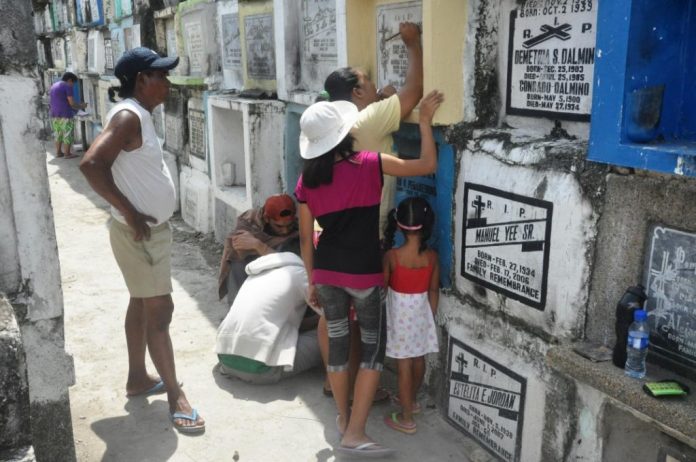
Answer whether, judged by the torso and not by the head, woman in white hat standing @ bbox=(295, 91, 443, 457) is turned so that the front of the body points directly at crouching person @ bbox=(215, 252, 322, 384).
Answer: no

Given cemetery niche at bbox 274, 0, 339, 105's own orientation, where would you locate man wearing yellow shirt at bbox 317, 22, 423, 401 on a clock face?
The man wearing yellow shirt is roughly at 10 o'clock from the cemetery niche.

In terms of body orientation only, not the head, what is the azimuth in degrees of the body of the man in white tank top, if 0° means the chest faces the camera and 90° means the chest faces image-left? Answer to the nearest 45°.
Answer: approximately 270°

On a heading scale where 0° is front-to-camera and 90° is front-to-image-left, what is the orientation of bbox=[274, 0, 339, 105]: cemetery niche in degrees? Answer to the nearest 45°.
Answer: approximately 45°

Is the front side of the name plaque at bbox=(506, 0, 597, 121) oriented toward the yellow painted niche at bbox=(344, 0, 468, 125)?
no

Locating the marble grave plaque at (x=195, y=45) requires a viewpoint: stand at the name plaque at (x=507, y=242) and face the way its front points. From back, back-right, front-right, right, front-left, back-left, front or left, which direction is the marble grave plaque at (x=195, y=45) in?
right

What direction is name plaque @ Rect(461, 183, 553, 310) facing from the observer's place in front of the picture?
facing the viewer and to the left of the viewer

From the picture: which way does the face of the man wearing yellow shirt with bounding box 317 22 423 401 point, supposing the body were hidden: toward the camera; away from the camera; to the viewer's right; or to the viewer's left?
to the viewer's right

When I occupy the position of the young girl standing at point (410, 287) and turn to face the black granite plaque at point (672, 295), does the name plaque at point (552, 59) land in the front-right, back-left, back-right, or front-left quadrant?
front-left

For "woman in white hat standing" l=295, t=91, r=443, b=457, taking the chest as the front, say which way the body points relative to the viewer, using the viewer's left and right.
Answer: facing away from the viewer and to the right of the viewer

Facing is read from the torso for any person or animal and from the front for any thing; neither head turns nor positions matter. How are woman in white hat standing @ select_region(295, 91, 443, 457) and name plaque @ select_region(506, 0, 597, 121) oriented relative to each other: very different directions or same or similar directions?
very different directions

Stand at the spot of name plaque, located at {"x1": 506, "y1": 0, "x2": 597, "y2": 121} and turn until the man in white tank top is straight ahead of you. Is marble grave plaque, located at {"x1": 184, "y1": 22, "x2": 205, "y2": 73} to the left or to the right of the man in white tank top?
right

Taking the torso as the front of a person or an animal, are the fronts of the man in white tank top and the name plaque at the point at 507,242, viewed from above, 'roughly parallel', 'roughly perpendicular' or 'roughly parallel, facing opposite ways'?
roughly parallel, facing opposite ways

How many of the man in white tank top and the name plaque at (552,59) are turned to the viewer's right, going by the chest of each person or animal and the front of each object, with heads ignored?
1

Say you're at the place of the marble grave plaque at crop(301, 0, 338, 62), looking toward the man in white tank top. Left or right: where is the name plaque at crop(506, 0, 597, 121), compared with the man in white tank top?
left

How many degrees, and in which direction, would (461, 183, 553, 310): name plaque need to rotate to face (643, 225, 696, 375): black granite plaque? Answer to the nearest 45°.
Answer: approximately 90° to its left

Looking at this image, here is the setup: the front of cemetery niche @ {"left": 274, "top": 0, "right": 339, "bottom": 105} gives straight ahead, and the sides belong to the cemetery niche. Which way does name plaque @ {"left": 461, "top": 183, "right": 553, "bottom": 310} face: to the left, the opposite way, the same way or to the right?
the same way

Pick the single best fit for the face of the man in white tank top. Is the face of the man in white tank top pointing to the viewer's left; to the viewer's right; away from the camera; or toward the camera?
to the viewer's right

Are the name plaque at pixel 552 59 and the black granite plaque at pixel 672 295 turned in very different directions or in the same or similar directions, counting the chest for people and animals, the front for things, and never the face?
same or similar directions

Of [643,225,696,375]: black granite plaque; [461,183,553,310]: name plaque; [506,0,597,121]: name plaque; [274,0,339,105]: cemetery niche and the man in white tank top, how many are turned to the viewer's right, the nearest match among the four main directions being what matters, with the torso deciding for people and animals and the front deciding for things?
1
